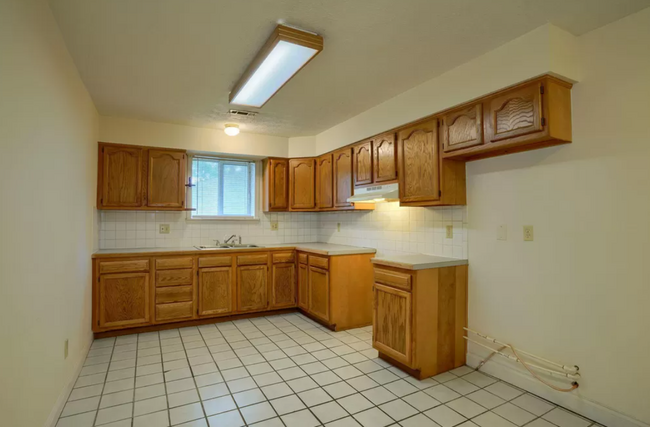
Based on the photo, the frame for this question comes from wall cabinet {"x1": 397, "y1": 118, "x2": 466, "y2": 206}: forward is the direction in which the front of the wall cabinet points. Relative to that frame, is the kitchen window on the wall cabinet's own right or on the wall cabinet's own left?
on the wall cabinet's own right

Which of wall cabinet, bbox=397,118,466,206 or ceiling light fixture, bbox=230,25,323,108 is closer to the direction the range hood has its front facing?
the ceiling light fixture

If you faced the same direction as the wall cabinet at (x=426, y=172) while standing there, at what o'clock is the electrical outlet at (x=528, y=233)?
The electrical outlet is roughly at 8 o'clock from the wall cabinet.

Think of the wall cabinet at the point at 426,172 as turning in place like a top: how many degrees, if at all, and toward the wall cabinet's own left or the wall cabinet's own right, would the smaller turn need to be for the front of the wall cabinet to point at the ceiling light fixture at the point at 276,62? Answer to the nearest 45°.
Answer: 0° — it already faces it

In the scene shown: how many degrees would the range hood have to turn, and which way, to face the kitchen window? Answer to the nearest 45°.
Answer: approximately 90° to its right

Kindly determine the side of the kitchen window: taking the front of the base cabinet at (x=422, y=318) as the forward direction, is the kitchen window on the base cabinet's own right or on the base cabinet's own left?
on the base cabinet's own right

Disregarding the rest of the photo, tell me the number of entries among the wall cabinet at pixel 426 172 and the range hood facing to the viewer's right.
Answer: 0

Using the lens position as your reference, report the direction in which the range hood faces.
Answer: facing the viewer and to the left of the viewer
